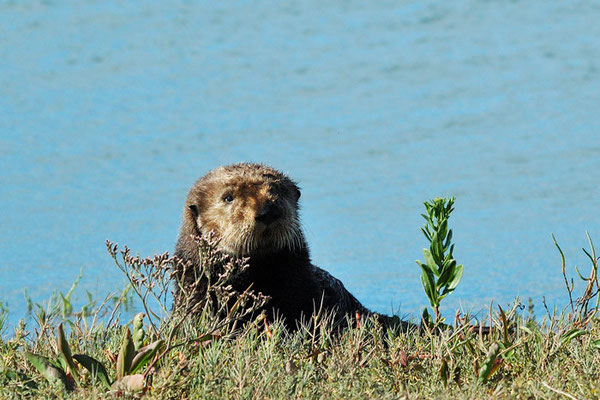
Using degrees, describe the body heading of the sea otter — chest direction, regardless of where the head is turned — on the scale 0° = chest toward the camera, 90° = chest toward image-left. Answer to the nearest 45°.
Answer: approximately 45°
